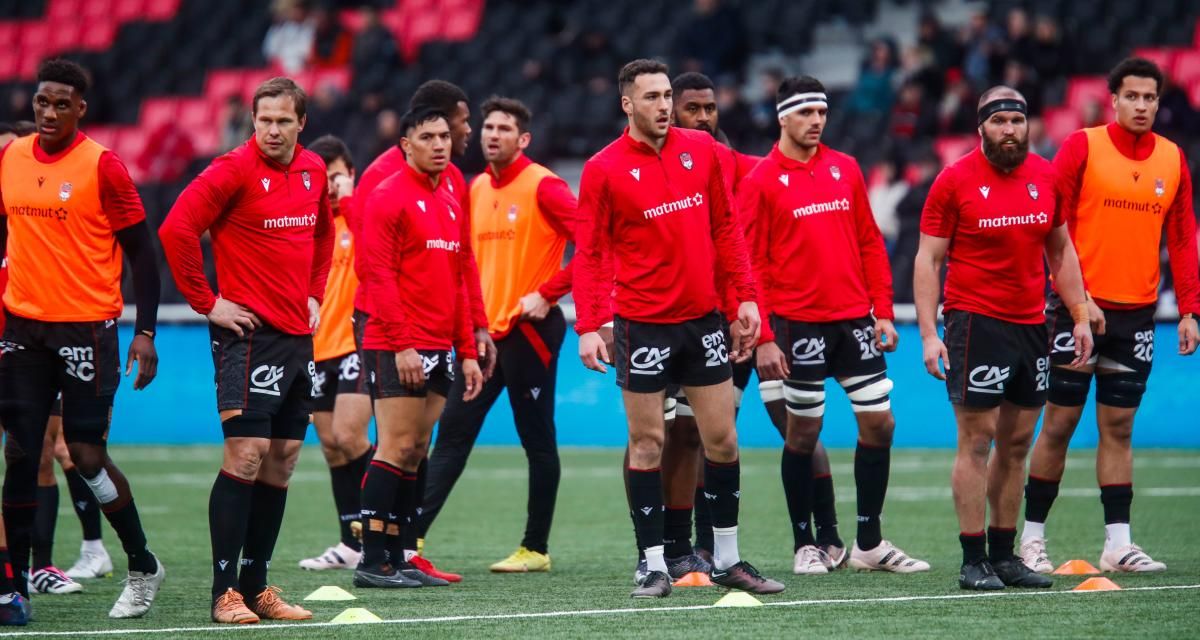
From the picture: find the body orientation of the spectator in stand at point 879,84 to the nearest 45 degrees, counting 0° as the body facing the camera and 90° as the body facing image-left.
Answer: approximately 0°

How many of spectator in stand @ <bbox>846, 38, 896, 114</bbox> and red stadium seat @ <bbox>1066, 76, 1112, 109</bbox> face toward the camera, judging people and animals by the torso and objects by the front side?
2

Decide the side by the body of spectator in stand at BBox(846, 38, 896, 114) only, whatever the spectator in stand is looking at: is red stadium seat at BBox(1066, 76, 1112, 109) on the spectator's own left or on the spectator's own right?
on the spectator's own left

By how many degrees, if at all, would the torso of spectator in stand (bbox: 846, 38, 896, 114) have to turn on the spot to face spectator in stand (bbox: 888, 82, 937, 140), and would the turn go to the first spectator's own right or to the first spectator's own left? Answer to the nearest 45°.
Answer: approximately 45° to the first spectator's own left

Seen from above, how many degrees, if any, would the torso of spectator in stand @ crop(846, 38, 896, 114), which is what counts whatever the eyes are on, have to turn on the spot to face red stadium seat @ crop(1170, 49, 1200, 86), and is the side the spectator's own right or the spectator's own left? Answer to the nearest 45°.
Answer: approximately 90° to the spectator's own left

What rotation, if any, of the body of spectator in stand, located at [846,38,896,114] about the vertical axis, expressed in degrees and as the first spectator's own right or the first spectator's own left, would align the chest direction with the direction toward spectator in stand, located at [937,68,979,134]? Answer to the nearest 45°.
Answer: approximately 45° to the first spectator's own left

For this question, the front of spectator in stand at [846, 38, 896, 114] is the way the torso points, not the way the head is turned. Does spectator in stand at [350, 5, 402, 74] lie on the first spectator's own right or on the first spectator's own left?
on the first spectator's own right

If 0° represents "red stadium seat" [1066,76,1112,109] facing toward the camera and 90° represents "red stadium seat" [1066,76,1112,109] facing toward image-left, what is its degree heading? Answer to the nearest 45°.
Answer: approximately 0°

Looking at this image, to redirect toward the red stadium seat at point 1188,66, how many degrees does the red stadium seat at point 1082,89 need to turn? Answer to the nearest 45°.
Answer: approximately 90° to its left

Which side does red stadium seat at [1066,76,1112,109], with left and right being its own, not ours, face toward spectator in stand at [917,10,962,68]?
right
